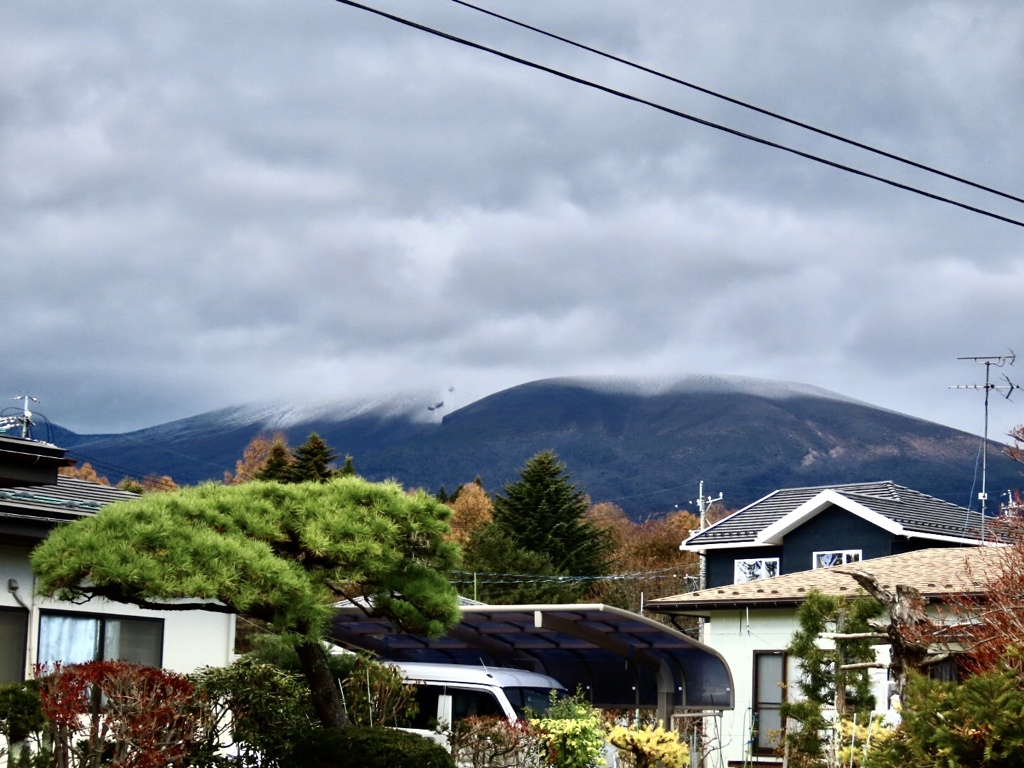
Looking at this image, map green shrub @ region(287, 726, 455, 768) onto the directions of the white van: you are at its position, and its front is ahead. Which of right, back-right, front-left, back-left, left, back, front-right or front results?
front-right

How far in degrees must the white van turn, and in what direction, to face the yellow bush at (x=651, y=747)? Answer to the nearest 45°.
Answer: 0° — it already faces it

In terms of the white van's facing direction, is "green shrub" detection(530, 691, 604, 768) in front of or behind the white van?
in front

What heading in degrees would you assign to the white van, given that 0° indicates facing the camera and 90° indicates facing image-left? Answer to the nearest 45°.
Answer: approximately 315°

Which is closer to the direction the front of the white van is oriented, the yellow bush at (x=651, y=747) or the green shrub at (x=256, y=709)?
the yellow bush

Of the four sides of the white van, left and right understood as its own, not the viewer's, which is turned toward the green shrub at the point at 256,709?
right

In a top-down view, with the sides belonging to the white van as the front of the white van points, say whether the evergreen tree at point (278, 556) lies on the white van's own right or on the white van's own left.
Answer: on the white van's own right
